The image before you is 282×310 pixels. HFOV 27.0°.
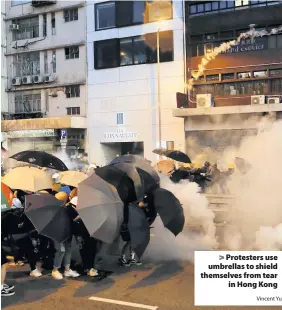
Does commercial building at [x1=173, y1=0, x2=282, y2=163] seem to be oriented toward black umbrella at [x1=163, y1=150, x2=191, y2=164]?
yes

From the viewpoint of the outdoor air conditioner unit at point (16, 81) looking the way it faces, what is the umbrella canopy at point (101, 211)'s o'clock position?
The umbrella canopy is roughly at 12 o'clock from the outdoor air conditioner unit.

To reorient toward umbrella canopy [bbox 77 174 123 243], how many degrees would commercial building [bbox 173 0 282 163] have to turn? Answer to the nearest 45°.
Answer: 0° — it already faces it

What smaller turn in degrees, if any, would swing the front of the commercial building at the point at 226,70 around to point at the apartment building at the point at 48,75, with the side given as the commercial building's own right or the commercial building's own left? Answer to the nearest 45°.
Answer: approximately 90° to the commercial building's own right
